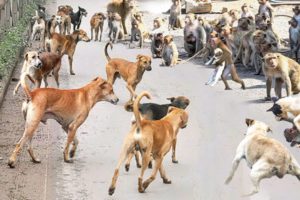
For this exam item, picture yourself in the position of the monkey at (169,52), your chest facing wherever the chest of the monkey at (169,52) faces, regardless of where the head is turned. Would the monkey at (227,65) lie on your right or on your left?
on your left

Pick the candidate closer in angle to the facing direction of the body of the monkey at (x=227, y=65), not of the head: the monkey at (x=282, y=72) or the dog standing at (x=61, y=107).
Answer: the dog standing

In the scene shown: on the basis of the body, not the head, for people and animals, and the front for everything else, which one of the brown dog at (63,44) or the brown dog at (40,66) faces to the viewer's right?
the brown dog at (63,44)

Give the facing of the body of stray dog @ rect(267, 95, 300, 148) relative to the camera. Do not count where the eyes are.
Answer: to the viewer's left

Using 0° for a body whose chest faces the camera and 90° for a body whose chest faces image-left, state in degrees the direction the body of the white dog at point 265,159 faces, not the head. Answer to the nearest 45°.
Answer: approximately 135°

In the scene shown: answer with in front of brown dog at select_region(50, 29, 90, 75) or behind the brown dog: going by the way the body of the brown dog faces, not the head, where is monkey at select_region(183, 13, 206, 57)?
in front

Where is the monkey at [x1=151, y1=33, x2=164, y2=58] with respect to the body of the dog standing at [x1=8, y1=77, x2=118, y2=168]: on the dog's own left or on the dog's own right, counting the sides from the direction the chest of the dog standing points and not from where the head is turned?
on the dog's own left

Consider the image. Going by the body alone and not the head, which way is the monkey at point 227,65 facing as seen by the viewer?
to the viewer's left

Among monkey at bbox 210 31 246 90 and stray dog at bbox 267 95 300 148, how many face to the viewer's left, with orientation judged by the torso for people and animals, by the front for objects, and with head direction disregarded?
2

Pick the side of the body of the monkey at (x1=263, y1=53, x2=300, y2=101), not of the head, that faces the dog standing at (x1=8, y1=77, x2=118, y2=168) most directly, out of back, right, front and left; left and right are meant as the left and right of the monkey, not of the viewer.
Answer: front

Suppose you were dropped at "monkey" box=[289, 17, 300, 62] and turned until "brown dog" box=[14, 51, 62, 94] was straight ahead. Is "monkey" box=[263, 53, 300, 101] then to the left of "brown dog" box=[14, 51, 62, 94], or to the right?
left

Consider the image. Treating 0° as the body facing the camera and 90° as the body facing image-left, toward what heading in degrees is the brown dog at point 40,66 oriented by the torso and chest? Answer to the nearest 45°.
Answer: approximately 45°

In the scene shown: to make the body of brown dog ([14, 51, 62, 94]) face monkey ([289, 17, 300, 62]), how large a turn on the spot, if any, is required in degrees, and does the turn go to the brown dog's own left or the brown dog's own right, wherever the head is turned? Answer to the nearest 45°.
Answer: approximately 180°
